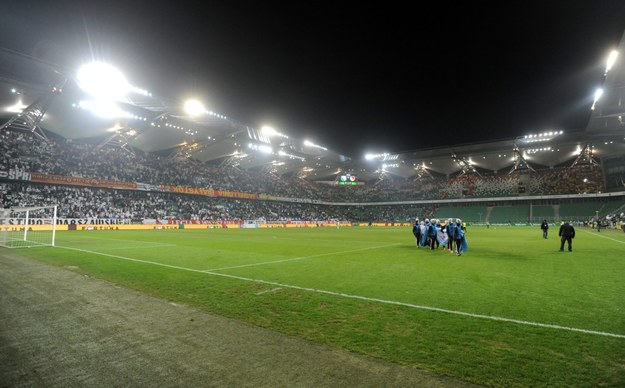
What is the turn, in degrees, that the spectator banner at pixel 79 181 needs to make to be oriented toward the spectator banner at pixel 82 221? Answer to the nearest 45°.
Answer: approximately 45° to its right

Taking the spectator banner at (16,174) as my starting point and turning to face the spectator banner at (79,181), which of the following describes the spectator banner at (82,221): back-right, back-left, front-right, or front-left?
front-right

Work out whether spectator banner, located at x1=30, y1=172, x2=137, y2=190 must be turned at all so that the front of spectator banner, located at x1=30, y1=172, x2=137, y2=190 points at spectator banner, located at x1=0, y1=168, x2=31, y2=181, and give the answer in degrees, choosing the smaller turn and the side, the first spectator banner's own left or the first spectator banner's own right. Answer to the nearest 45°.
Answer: approximately 90° to the first spectator banner's own right

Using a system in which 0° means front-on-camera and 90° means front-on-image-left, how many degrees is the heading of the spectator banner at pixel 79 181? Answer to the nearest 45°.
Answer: approximately 315°
